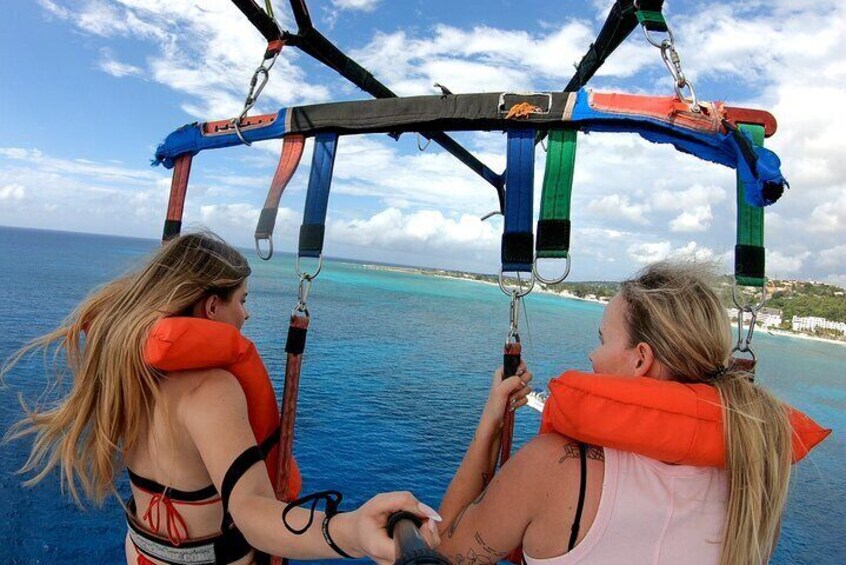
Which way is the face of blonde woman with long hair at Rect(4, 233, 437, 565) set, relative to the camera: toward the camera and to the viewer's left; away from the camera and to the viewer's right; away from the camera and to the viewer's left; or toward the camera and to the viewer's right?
away from the camera and to the viewer's right

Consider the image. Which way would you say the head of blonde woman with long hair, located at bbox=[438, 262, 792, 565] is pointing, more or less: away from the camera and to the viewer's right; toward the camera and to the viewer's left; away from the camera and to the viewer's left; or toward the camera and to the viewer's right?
away from the camera and to the viewer's left

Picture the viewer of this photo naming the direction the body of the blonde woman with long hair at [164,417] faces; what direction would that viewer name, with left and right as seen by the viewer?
facing away from the viewer and to the right of the viewer

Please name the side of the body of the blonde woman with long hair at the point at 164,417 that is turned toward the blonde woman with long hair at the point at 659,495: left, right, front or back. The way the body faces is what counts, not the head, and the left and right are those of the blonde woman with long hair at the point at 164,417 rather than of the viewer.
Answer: right

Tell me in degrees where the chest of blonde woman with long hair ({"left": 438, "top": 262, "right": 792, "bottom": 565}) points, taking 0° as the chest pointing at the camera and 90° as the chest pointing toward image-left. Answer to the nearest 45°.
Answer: approximately 135°

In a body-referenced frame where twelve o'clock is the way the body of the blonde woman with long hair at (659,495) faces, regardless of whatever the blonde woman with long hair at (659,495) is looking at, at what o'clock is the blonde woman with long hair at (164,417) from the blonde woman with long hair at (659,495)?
the blonde woman with long hair at (164,417) is roughly at 10 o'clock from the blonde woman with long hair at (659,495).

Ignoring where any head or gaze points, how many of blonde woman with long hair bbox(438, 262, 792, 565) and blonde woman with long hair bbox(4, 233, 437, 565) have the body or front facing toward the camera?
0
